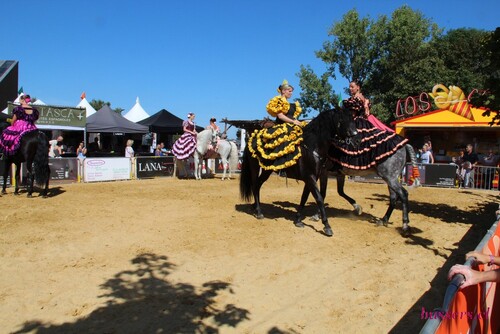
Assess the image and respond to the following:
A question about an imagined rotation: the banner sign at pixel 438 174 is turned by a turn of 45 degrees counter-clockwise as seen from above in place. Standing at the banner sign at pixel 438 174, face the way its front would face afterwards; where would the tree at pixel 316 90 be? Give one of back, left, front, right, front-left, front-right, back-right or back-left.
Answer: back

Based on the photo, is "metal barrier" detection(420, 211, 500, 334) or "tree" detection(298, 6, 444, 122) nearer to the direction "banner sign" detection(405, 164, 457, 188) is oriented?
the metal barrier

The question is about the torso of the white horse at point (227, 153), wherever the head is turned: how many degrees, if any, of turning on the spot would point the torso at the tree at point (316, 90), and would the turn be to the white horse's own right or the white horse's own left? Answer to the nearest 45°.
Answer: approximately 135° to the white horse's own right

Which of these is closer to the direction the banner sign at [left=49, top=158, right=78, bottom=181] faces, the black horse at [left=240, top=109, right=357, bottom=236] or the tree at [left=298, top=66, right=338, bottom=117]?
the black horse

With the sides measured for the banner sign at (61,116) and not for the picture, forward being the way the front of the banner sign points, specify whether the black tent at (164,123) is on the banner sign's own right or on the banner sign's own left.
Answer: on the banner sign's own left

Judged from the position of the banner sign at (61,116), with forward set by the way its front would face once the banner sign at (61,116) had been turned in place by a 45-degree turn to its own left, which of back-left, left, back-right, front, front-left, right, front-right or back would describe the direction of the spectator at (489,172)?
front
